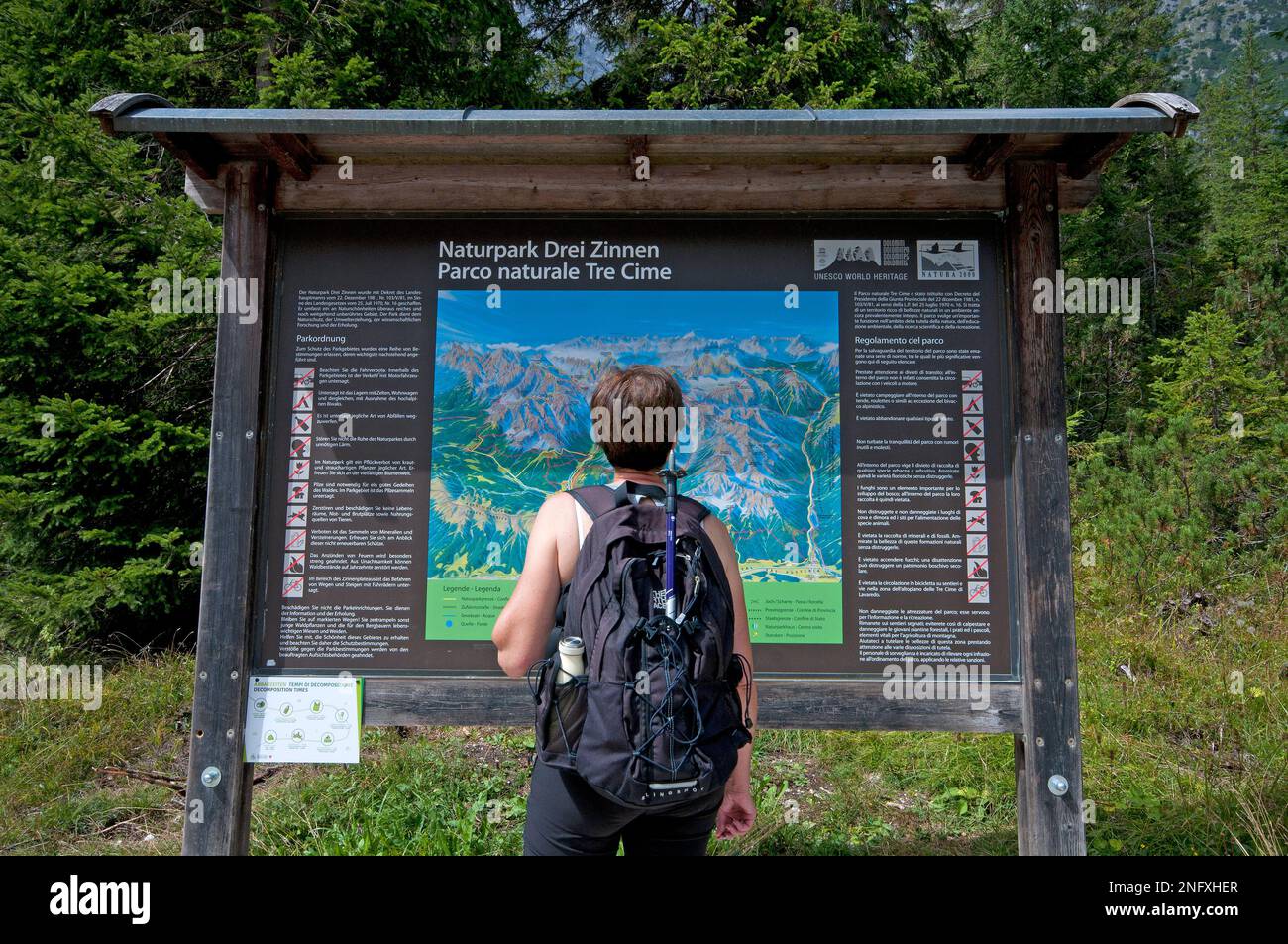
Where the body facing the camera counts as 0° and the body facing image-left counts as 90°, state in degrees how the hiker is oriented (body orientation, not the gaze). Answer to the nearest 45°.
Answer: approximately 180°

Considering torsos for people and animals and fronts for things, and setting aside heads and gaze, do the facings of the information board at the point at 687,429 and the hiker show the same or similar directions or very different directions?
very different directions

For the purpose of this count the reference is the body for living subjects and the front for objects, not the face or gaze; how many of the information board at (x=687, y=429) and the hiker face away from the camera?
1

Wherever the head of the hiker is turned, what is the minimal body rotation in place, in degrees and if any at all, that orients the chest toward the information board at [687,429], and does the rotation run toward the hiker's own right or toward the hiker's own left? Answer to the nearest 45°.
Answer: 0° — they already face it

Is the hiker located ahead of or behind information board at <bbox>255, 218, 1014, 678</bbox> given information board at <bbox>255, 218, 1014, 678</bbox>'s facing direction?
ahead
